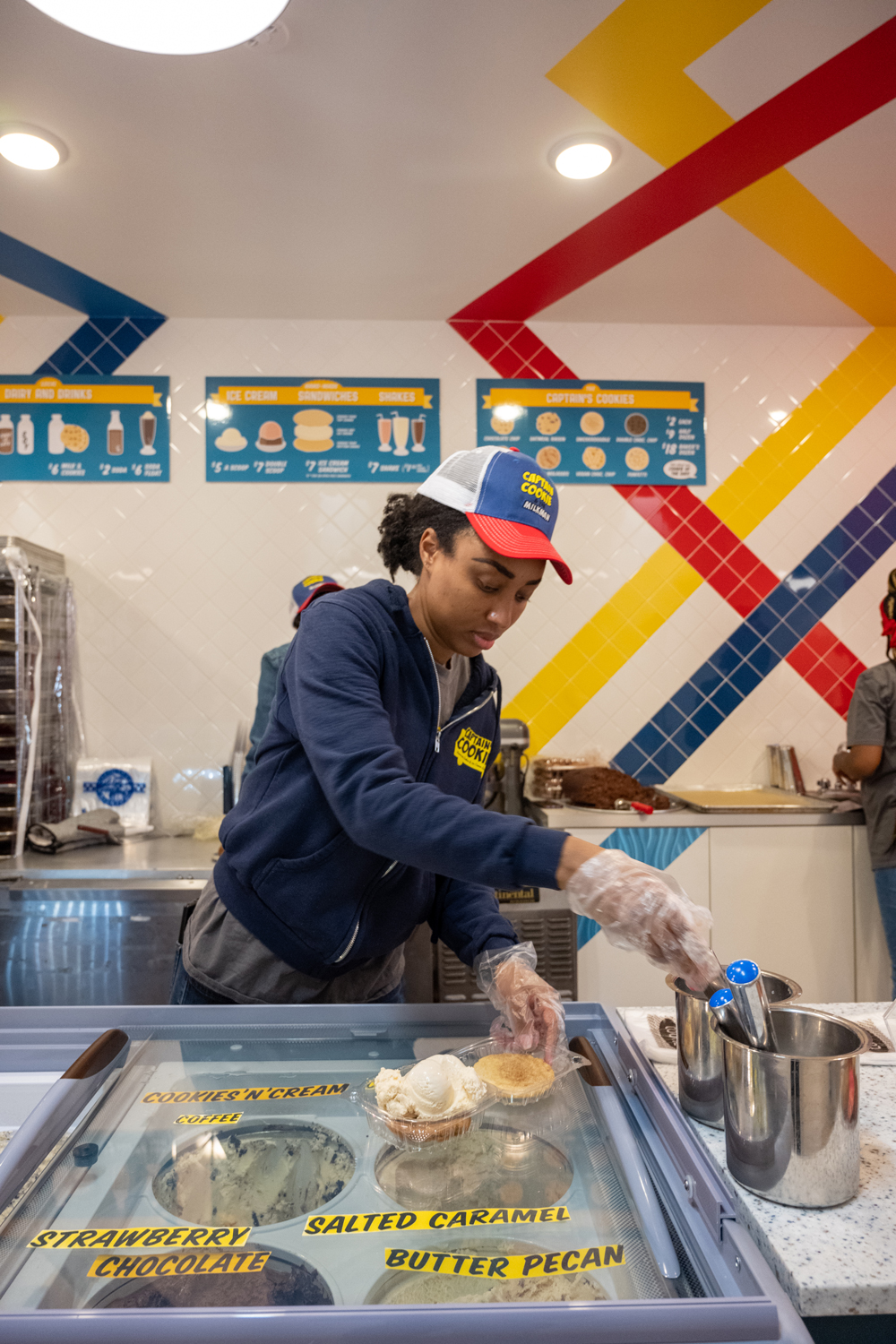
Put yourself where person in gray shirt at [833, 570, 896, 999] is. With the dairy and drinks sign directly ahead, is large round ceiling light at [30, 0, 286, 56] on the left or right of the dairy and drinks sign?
left

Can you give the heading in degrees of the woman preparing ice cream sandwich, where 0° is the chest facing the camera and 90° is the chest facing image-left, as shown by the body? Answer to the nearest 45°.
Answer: approximately 315°

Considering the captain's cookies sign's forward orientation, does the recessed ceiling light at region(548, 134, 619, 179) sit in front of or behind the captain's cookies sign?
in front

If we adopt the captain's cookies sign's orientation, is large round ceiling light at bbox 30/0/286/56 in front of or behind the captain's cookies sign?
in front

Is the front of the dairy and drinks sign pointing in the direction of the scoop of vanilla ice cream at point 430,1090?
yes

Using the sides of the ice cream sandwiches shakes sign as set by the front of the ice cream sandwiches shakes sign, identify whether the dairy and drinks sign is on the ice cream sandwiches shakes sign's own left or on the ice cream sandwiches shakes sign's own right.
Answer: on the ice cream sandwiches shakes sign's own right

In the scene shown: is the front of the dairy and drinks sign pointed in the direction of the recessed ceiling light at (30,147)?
yes

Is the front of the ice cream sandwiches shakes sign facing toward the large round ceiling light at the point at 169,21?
yes

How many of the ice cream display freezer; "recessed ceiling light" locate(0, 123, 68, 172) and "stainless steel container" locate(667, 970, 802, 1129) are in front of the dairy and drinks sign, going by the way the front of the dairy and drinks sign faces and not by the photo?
3
